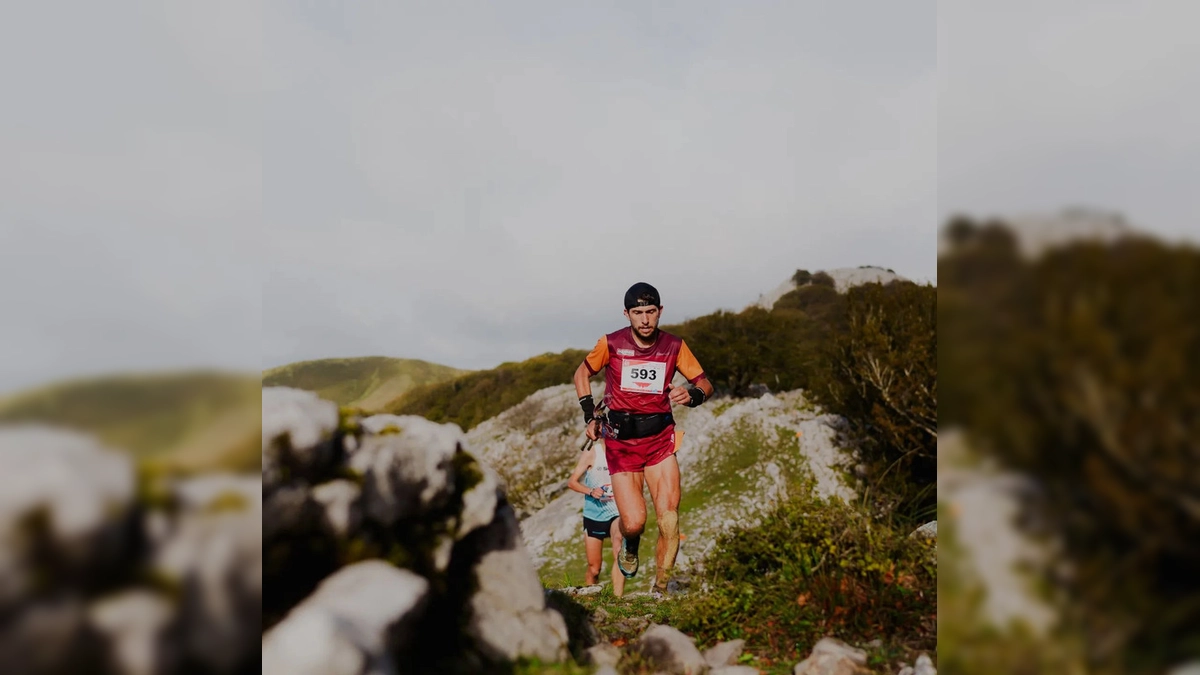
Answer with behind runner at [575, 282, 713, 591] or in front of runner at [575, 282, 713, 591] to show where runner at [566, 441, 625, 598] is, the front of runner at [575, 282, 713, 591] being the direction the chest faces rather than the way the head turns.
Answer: behind

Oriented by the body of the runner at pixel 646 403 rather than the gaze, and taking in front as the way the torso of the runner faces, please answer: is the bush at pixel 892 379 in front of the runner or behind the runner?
behind

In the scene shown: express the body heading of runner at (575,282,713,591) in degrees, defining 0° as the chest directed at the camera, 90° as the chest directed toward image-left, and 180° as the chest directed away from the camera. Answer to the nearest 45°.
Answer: approximately 0°

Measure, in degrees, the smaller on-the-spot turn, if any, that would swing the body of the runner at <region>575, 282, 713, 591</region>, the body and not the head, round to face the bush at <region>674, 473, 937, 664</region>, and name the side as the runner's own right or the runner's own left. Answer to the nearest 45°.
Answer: approximately 45° to the runner's own left

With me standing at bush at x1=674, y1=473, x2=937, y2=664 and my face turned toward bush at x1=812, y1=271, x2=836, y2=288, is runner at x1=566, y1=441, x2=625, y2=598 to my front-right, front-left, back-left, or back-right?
front-left

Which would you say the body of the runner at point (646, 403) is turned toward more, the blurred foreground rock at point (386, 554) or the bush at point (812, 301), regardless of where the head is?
the blurred foreground rock

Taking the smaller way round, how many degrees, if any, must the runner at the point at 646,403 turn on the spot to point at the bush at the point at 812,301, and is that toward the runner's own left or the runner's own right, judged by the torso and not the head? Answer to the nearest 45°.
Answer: approximately 180°
